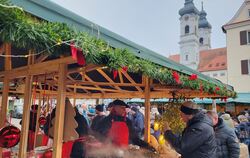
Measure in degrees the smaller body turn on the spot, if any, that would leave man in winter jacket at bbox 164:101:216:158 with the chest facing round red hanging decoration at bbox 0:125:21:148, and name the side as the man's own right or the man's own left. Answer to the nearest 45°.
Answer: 0° — they already face it

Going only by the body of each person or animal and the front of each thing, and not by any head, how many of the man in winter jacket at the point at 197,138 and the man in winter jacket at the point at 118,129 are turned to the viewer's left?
1

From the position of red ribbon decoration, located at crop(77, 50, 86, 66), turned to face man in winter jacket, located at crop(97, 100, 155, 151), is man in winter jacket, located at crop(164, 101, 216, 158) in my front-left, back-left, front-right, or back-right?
front-right

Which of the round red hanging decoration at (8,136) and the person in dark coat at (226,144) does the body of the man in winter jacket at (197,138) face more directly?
the round red hanging decoration

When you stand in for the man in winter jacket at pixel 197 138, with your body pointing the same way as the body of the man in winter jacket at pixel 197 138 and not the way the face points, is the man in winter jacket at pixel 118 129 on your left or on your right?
on your right

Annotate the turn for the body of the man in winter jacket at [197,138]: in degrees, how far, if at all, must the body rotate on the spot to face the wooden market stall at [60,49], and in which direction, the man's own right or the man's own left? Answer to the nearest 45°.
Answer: approximately 45° to the man's own left

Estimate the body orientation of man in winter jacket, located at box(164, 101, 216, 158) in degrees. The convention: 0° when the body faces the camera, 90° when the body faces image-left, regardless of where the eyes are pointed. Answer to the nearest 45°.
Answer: approximately 90°

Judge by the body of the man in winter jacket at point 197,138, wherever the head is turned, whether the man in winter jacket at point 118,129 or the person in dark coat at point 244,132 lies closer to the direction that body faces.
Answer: the man in winter jacket
